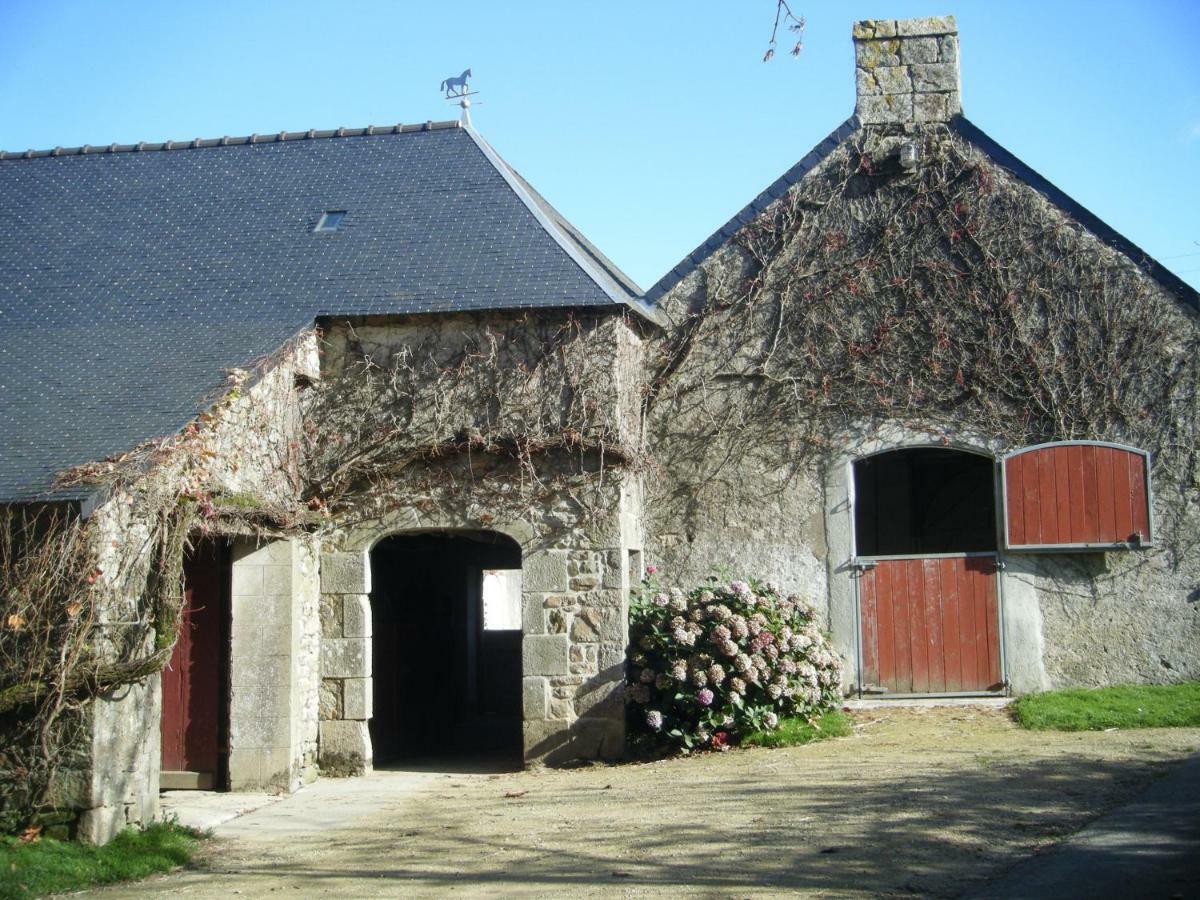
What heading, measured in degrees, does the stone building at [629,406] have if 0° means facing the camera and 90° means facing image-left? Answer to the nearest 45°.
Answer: approximately 0°
